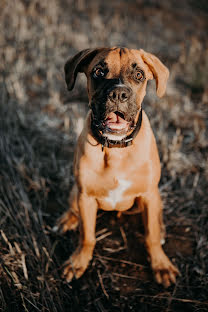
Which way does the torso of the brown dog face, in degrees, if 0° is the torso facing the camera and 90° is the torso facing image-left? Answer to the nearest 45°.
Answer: approximately 0°
